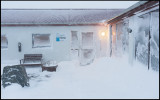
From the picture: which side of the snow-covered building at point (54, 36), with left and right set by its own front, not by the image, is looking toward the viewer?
front

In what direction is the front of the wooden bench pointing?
toward the camera

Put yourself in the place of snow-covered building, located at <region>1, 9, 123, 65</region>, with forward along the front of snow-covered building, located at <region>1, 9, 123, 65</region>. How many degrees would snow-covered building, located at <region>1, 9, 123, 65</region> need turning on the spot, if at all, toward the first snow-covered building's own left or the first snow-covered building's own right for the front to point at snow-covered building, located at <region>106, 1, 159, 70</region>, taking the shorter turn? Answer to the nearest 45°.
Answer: approximately 45° to the first snow-covered building's own left

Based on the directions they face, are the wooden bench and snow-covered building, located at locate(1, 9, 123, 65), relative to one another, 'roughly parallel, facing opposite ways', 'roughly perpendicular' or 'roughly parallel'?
roughly parallel

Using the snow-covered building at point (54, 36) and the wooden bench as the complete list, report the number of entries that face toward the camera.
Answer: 2
